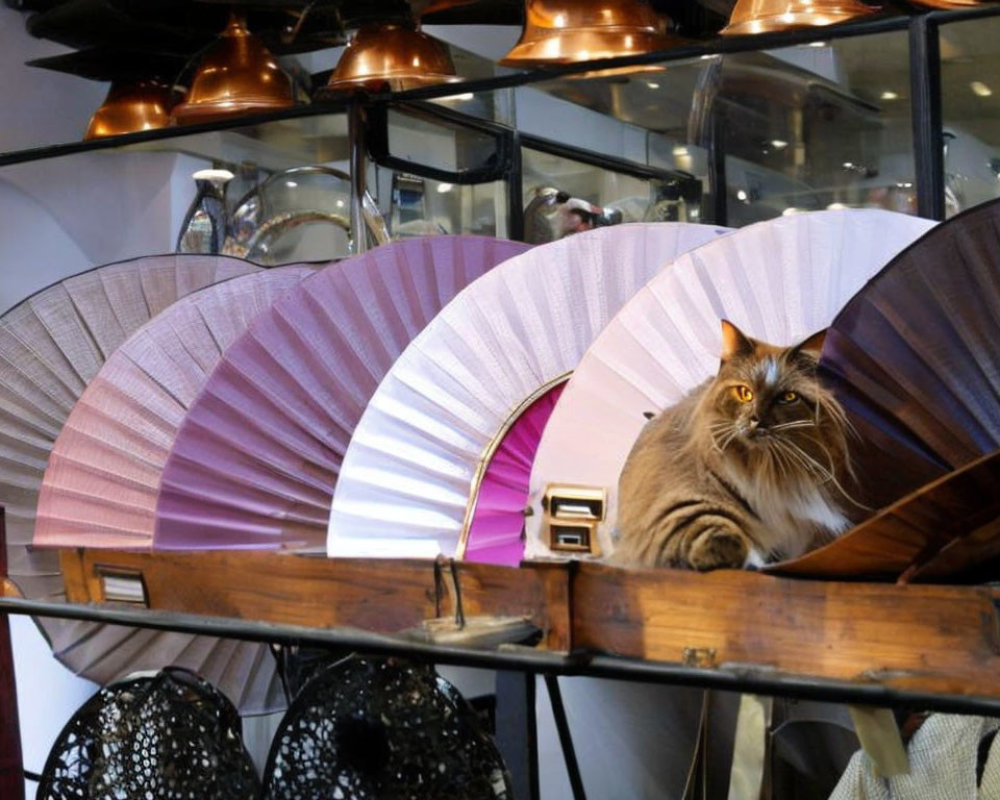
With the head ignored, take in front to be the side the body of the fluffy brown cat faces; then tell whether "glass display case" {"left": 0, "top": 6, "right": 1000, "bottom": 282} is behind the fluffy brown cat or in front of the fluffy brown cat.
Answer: behind
